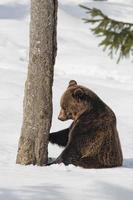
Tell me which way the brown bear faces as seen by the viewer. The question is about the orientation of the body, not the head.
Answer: to the viewer's left

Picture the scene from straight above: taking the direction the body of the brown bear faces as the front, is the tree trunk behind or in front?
in front
